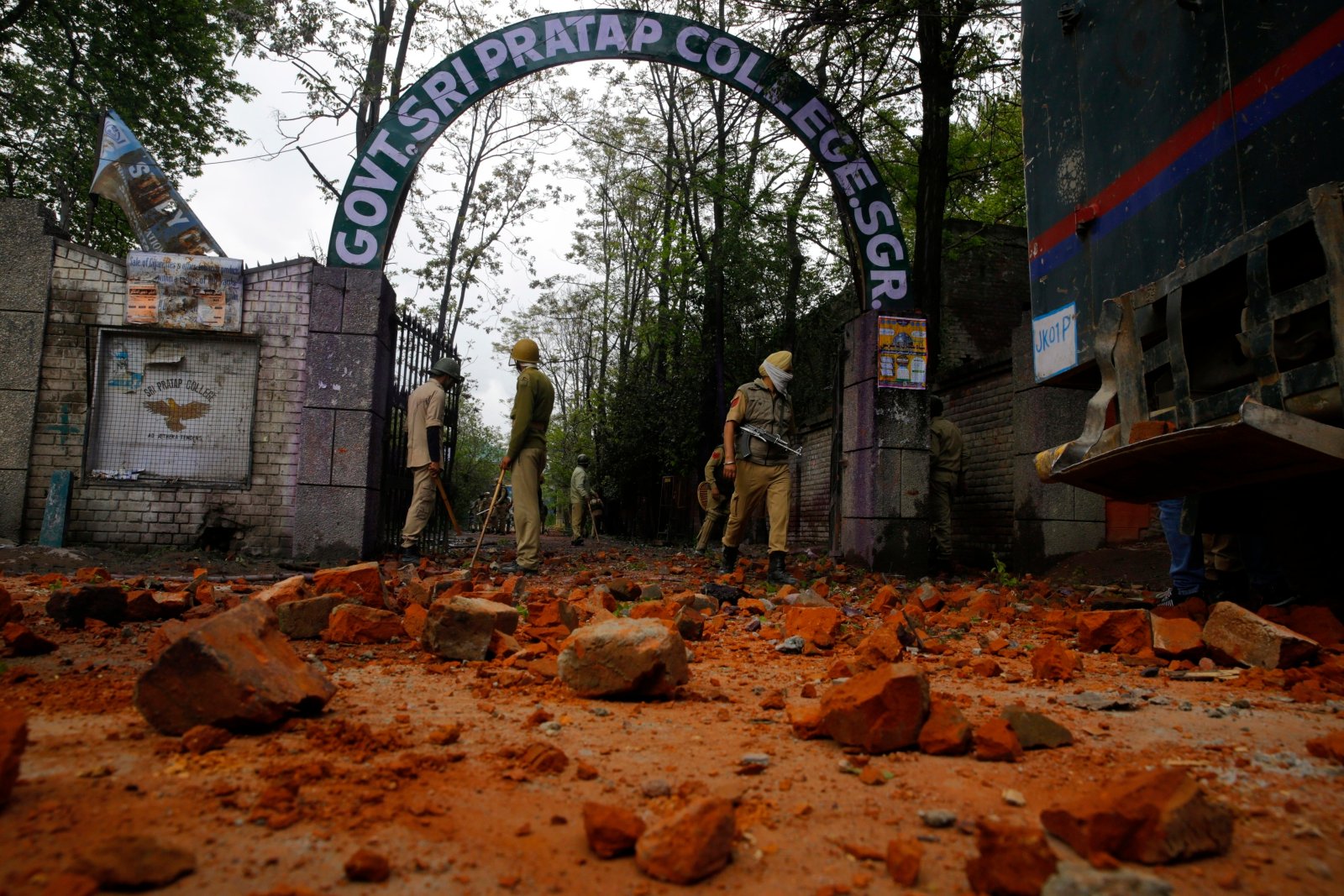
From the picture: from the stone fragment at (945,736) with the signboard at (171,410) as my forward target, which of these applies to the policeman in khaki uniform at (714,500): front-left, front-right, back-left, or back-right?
front-right

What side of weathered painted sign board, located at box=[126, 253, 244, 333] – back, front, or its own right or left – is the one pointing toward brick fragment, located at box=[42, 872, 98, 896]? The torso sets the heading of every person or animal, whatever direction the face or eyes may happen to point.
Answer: front

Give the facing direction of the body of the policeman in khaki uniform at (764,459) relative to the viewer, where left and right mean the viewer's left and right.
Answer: facing the viewer and to the right of the viewer

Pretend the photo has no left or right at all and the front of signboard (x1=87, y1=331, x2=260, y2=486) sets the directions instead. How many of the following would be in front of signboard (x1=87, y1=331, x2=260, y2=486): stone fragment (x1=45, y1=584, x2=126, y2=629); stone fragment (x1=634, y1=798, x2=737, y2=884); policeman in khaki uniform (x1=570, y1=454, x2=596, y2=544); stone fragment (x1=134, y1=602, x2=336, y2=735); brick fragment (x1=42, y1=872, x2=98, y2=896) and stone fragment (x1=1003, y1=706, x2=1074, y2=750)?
5

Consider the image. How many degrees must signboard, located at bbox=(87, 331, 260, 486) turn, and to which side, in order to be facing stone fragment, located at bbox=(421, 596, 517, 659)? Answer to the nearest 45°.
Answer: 0° — it already faces it

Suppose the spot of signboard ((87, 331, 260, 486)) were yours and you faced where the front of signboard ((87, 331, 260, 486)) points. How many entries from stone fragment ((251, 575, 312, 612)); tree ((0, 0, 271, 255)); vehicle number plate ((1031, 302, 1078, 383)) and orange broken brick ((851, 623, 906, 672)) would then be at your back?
1

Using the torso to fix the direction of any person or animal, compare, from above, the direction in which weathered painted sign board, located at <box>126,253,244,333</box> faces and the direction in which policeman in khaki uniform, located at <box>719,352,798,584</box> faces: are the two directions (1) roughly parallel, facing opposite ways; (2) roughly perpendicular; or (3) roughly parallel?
roughly parallel

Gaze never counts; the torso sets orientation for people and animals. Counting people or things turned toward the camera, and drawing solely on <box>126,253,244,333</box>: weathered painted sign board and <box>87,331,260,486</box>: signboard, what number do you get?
2

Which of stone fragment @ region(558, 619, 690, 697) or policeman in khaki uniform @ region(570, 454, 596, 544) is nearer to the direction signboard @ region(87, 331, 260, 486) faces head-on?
the stone fragment

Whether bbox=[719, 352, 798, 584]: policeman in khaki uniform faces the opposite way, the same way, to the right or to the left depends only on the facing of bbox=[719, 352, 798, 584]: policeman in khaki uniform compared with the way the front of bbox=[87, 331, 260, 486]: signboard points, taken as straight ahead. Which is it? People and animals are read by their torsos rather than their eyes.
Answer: the same way

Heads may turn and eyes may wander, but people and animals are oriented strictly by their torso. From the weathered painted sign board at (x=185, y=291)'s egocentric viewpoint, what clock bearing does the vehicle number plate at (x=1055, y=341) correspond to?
The vehicle number plate is roughly at 11 o'clock from the weathered painted sign board.

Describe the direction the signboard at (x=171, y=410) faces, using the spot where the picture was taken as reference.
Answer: facing the viewer

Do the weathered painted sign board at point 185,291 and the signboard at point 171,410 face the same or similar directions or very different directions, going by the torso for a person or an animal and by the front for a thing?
same or similar directions

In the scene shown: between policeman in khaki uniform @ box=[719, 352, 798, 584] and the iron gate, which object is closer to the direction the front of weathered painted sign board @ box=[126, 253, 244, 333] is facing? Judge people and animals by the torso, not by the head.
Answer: the policeman in khaki uniform

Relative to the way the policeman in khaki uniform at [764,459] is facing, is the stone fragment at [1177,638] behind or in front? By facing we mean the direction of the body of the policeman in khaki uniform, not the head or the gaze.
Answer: in front

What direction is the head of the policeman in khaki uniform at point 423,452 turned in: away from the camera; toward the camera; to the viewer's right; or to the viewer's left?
to the viewer's right
